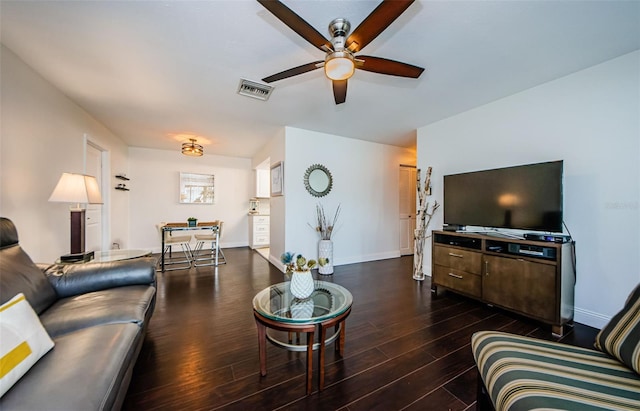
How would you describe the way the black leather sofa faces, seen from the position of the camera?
facing to the right of the viewer

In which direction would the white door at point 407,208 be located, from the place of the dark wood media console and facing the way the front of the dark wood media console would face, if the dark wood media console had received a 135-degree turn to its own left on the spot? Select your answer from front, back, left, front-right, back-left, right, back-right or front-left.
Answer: back-left

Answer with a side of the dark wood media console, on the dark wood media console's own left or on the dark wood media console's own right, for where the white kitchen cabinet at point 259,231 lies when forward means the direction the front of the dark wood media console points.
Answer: on the dark wood media console's own right

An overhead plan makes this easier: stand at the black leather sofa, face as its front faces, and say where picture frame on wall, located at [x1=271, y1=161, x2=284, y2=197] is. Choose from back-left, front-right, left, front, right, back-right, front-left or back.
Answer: front-left

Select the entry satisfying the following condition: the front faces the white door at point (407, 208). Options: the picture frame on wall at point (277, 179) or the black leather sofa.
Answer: the black leather sofa

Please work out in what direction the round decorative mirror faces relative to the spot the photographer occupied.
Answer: facing the viewer and to the right of the viewer

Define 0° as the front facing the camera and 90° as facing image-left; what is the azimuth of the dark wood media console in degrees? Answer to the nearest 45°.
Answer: approximately 45°
